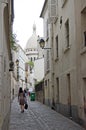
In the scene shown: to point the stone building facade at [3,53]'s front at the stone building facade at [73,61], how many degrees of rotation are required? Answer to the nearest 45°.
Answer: approximately 45° to its left

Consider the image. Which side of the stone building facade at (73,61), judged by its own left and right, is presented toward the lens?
left

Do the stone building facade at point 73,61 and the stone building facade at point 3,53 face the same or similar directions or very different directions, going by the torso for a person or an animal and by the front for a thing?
very different directions

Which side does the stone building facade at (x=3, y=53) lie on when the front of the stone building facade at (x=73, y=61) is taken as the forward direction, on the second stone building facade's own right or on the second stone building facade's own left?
on the second stone building facade's own left

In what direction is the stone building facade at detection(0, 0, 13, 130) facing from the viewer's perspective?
to the viewer's right

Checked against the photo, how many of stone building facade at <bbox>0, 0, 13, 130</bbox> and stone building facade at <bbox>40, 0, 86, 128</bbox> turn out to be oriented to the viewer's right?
1
